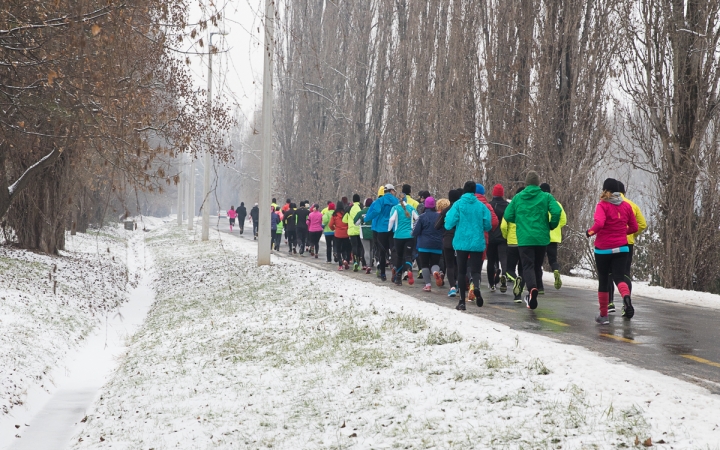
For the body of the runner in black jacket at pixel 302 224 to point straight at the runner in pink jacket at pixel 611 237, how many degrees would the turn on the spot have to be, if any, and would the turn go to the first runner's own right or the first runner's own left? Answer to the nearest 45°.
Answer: approximately 180°

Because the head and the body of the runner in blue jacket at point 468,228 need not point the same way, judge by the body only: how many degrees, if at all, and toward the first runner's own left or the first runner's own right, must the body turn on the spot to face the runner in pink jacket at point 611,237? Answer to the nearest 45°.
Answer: approximately 135° to the first runner's own right

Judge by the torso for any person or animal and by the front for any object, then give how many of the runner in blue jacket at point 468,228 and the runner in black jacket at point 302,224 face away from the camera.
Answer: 2

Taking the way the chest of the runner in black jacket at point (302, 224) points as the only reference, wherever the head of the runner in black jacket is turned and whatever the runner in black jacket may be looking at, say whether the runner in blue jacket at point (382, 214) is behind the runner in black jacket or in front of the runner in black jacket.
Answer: behind

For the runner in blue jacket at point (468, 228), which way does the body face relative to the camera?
away from the camera

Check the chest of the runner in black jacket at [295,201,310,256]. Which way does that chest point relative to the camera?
away from the camera
